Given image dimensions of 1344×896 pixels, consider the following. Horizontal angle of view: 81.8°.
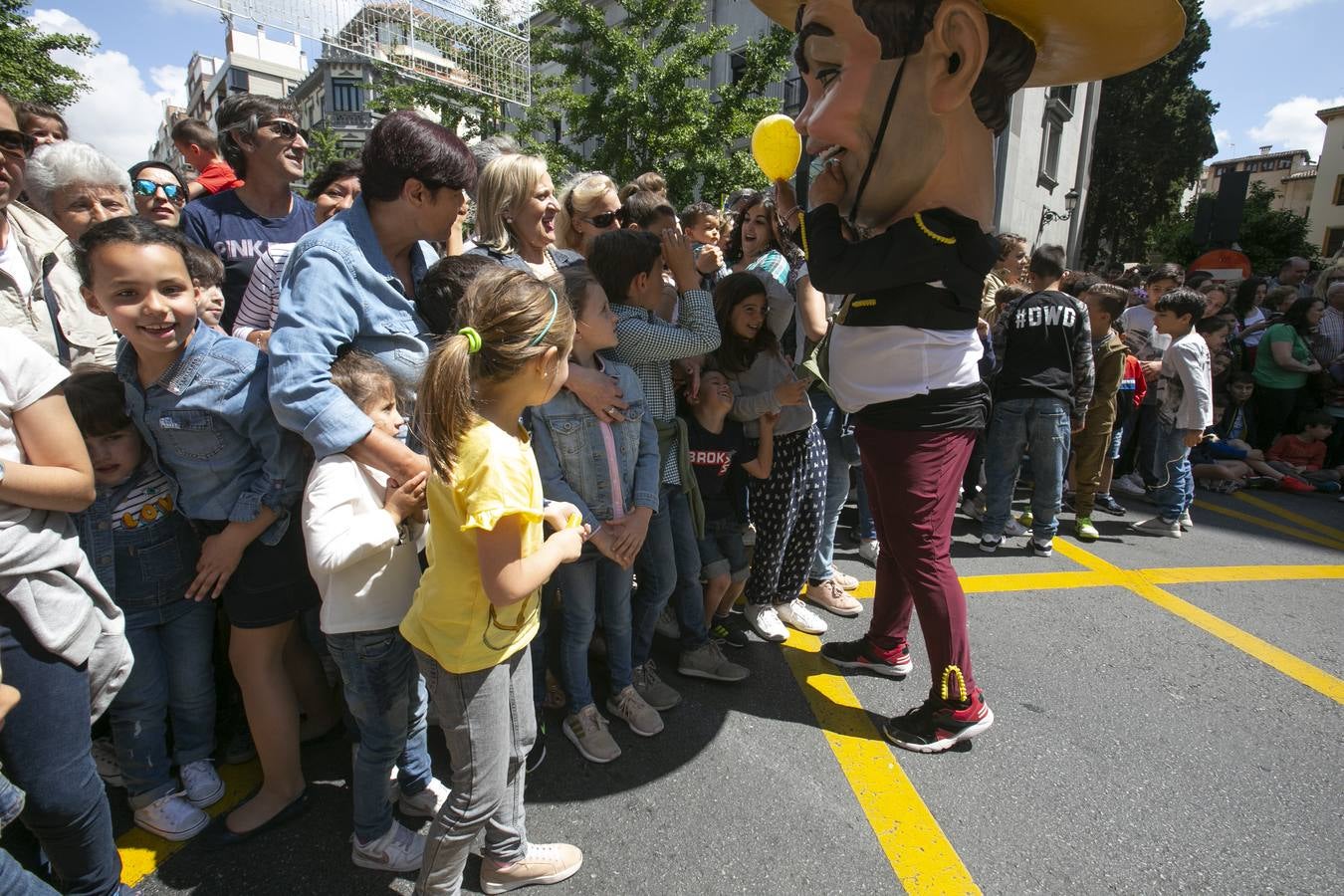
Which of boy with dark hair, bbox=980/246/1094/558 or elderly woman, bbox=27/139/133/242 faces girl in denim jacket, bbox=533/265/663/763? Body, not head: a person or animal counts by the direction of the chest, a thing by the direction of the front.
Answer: the elderly woman

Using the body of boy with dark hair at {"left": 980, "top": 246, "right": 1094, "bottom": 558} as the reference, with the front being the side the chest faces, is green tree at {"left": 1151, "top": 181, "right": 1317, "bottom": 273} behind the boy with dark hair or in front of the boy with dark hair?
in front

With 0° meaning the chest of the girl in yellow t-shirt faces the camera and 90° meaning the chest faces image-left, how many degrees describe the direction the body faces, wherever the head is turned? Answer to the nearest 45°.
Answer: approximately 270°

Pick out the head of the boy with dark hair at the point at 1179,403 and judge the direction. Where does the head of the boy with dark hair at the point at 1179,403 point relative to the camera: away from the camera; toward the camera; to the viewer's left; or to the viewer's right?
to the viewer's left

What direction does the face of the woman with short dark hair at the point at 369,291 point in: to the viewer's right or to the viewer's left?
to the viewer's right

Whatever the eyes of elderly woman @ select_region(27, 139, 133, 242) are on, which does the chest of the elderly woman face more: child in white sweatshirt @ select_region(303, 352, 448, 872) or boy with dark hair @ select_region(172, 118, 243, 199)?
the child in white sweatshirt

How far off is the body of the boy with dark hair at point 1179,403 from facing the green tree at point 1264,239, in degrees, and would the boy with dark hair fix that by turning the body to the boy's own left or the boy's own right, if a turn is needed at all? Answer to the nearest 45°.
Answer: approximately 90° to the boy's own right

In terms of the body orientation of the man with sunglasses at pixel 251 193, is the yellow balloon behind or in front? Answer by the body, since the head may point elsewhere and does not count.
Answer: in front

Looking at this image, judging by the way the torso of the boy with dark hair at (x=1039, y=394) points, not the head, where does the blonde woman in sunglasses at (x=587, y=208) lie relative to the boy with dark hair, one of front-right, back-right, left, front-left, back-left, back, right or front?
back-left

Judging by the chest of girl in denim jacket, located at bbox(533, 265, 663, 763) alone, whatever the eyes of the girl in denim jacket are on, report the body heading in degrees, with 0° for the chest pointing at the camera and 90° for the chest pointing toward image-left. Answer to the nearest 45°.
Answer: approximately 315°

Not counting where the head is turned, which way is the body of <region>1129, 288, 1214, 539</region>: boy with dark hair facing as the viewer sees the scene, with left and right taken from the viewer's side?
facing to the left of the viewer
